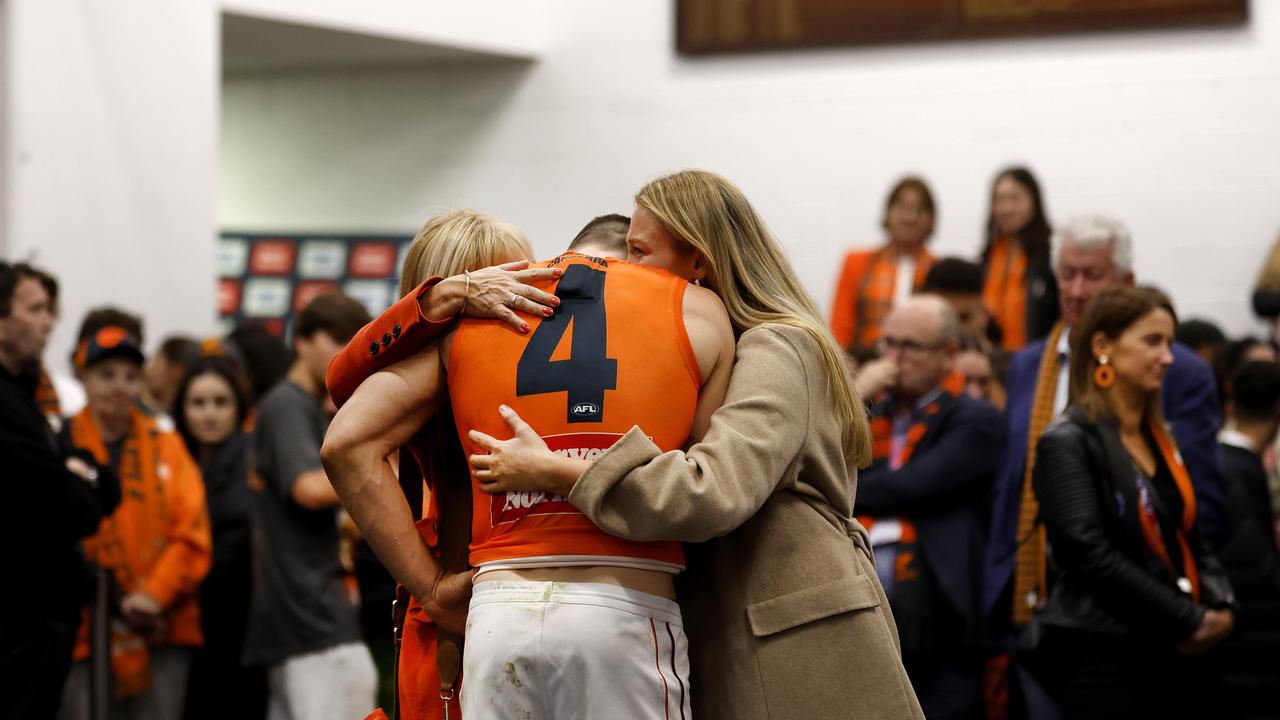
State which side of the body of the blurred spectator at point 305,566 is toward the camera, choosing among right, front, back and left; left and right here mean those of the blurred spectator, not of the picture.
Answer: right

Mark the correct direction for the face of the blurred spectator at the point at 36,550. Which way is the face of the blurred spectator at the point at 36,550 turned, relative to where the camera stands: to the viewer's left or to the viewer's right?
to the viewer's right

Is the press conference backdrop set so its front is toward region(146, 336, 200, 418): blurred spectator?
yes

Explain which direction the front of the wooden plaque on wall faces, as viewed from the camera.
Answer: facing the viewer

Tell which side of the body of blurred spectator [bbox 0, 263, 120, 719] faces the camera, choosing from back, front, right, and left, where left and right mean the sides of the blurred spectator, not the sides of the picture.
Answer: right

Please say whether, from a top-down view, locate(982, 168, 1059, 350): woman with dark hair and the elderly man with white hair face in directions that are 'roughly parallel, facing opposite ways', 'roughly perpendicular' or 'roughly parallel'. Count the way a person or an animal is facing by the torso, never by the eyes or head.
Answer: roughly parallel

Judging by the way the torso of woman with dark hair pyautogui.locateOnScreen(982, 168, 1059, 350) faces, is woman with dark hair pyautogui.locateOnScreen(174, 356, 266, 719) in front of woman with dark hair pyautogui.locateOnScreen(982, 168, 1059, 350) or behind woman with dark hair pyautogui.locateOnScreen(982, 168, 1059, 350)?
in front

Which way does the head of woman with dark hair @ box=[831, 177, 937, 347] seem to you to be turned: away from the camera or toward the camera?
toward the camera

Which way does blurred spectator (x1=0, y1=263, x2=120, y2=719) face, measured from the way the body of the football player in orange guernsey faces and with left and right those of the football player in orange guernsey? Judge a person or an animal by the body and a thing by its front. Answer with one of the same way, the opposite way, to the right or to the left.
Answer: to the right

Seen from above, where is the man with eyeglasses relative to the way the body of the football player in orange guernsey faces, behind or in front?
in front

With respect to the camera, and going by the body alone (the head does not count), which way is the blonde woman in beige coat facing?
to the viewer's left
